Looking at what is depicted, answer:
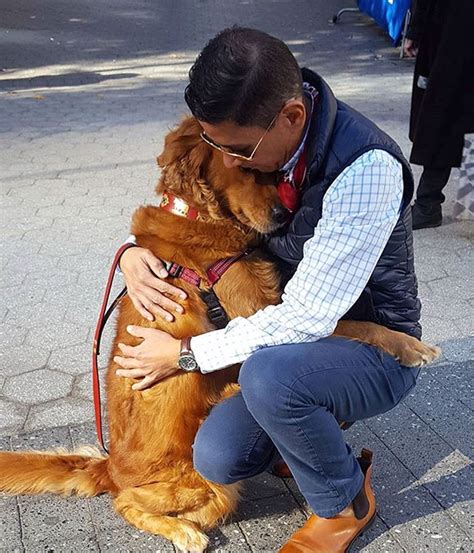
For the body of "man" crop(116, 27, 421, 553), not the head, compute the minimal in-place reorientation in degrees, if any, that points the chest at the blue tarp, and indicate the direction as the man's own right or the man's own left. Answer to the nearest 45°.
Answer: approximately 90° to the man's own right

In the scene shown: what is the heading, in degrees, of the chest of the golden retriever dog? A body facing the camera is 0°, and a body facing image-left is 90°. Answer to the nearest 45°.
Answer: approximately 270°

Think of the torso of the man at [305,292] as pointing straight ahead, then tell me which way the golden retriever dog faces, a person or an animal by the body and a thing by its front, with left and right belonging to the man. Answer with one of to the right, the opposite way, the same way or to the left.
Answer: the opposite way

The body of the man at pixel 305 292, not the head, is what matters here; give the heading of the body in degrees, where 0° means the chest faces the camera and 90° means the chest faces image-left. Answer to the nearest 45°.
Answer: approximately 90°

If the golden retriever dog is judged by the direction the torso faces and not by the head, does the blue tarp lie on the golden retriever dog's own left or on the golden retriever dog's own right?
on the golden retriever dog's own left
